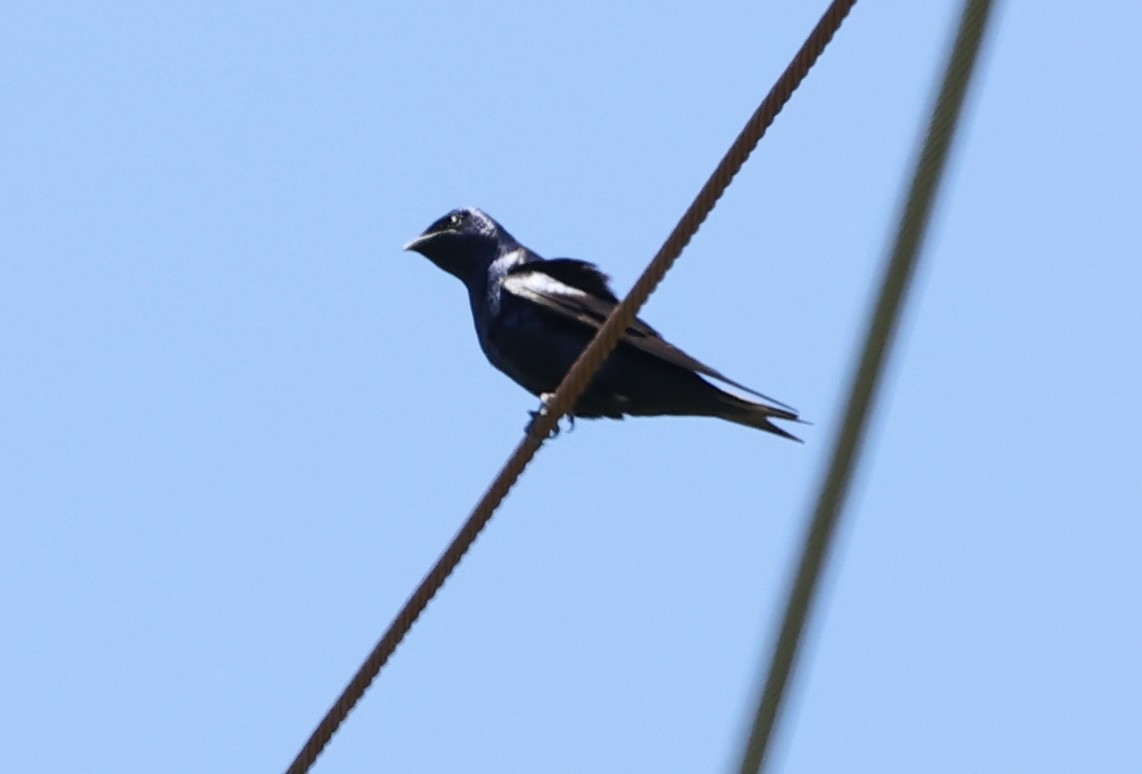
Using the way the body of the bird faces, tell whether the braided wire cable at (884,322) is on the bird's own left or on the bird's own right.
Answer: on the bird's own left

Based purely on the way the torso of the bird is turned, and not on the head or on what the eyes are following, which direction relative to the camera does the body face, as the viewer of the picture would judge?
to the viewer's left
